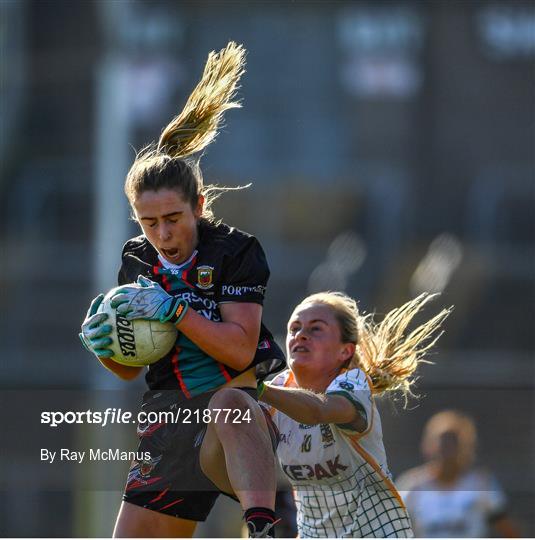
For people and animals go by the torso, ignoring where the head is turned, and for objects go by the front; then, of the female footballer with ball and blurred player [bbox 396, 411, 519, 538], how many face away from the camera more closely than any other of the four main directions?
0

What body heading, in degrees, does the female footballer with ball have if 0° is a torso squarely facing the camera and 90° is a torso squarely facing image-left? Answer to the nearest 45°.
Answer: approximately 45°

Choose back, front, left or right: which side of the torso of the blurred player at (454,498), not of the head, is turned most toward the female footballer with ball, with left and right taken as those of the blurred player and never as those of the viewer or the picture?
front

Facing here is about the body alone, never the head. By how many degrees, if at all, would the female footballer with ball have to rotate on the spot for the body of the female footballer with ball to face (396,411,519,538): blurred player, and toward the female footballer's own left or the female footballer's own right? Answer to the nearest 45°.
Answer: approximately 180°
